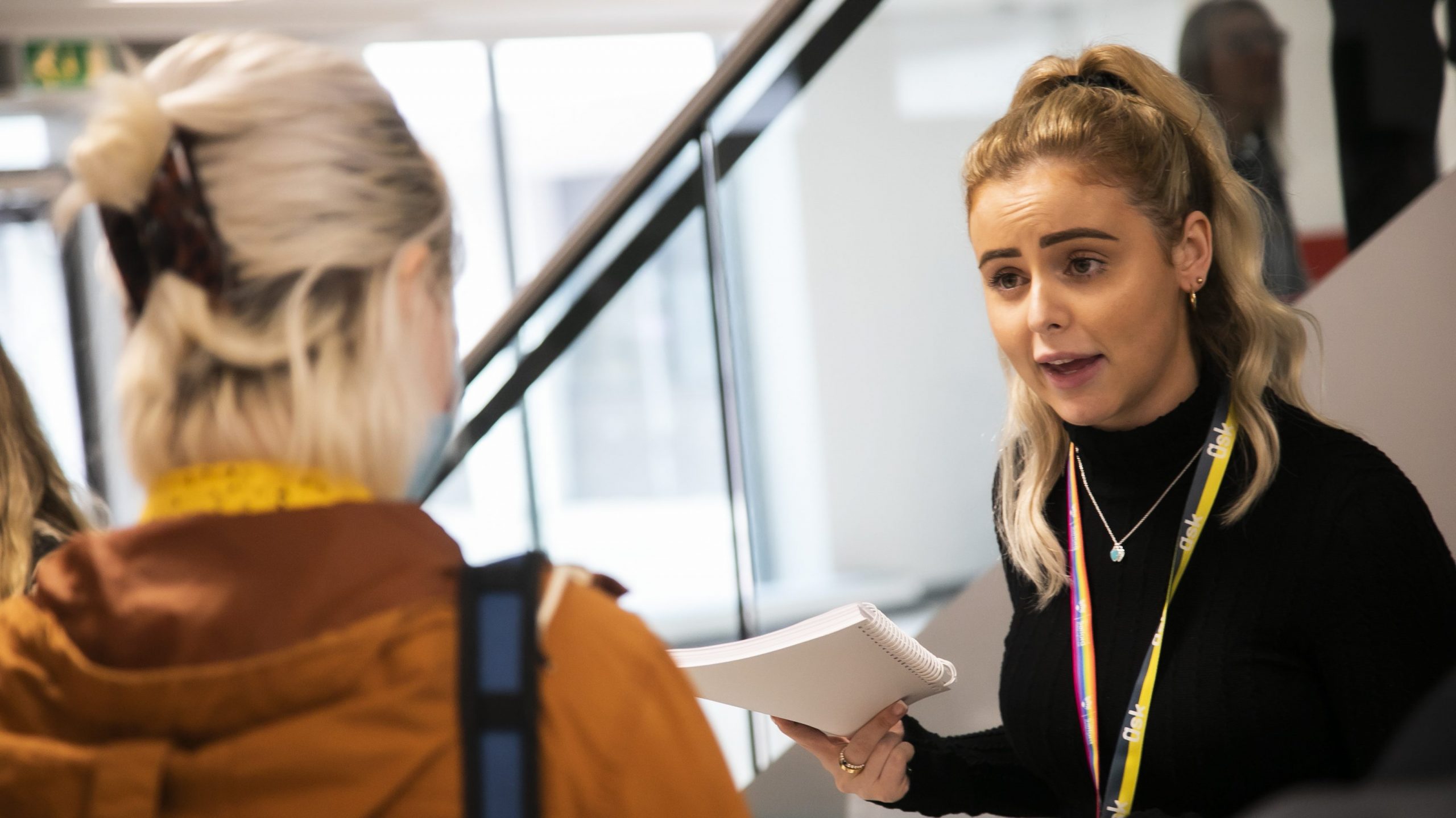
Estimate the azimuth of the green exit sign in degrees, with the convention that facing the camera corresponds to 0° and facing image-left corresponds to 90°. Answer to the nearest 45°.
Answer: approximately 0°

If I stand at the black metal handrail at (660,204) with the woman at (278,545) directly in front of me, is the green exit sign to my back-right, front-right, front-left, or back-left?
back-right

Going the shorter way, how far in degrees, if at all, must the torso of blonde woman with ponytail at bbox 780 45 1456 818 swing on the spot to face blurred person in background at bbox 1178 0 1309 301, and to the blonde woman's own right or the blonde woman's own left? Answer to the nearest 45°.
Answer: approximately 135° to the blonde woman's own right

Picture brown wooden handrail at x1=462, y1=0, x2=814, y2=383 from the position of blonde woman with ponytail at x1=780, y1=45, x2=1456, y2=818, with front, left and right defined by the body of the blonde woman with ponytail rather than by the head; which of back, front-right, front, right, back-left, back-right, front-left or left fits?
right

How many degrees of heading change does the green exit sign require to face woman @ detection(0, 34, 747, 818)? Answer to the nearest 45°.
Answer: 0° — it already faces them

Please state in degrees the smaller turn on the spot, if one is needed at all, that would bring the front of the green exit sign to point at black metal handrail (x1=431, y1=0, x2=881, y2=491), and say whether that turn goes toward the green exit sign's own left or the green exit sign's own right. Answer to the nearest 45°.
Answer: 0° — it already faces it

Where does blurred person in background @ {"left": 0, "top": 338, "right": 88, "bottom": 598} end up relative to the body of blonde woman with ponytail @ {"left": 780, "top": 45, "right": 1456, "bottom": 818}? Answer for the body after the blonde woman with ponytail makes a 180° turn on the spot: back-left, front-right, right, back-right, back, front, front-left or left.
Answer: back-left

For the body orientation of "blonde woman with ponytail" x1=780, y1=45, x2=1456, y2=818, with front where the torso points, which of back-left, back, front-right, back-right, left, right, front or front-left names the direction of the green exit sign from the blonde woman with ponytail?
right

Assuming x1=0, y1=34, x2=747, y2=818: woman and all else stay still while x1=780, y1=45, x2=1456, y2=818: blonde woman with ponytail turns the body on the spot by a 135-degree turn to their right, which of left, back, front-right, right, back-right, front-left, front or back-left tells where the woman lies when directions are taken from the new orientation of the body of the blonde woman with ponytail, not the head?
back-left

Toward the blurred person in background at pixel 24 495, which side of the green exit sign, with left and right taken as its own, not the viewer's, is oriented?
front

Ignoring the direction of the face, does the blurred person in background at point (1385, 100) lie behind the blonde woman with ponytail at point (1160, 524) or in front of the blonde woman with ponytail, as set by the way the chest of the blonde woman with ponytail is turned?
behind

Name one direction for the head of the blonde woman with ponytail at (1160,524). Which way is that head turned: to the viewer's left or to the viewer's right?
to the viewer's left

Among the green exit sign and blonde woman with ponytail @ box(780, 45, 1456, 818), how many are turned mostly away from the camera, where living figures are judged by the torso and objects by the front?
0

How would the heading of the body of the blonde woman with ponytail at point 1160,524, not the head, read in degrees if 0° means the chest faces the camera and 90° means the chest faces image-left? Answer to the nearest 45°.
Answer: approximately 45°

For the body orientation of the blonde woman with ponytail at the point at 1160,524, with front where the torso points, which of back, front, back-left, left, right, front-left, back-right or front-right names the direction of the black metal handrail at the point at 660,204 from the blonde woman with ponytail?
right

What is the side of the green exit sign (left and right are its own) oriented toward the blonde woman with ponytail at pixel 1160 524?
front
